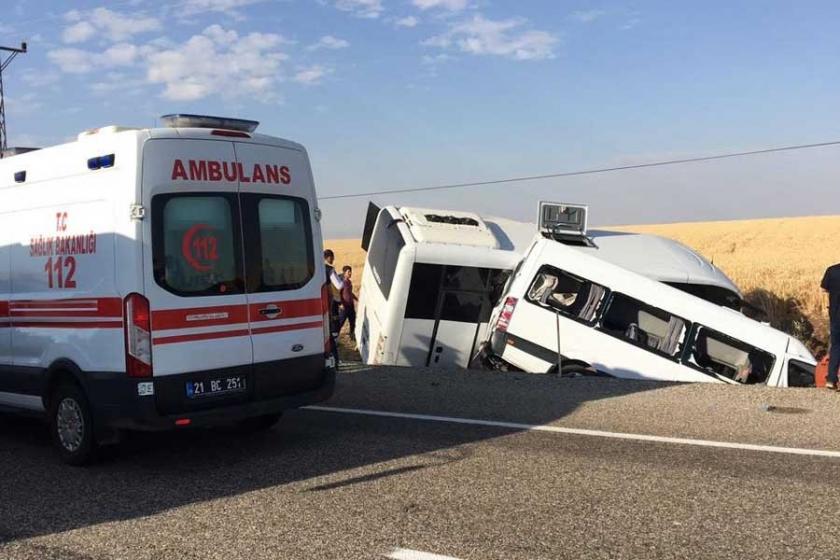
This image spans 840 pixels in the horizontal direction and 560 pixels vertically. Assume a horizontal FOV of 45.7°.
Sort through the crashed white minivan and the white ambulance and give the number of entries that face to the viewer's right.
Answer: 1

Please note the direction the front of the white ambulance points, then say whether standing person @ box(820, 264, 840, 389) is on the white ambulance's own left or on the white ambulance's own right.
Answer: on the white ambulance's own right

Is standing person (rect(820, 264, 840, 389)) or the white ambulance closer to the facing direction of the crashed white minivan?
the standing person

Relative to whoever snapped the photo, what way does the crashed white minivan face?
facing to the right of the viewer

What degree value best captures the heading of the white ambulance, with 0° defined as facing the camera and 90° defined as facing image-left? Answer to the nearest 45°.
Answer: approximately 135°

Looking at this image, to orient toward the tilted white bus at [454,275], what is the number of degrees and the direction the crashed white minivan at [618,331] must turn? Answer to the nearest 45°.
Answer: approximately 135° to its left

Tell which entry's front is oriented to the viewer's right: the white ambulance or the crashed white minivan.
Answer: the crashed white minivan

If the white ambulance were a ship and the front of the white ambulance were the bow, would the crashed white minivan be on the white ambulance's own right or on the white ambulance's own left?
on the white ambulance's own right

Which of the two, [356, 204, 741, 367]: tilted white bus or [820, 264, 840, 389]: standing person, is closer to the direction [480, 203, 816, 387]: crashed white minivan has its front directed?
the standing person

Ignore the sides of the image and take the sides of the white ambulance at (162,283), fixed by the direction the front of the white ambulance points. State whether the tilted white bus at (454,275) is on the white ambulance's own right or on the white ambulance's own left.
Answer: on the white ambulance's own right
